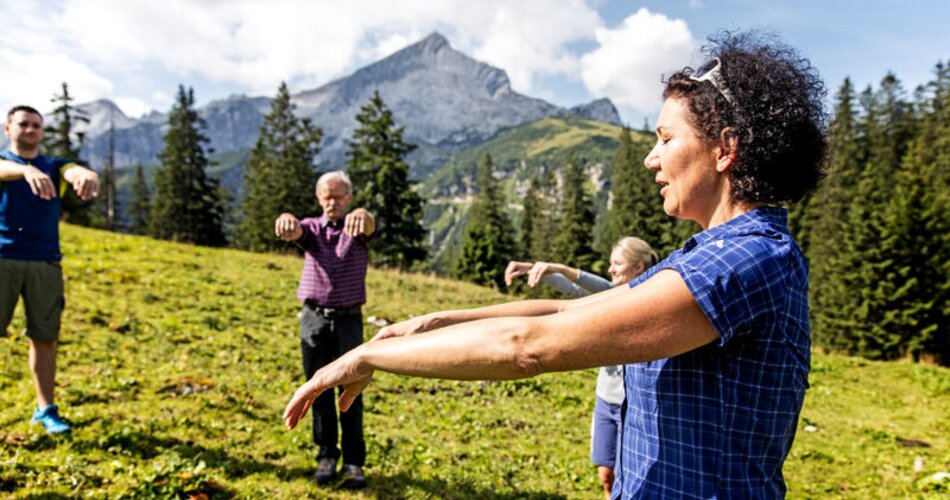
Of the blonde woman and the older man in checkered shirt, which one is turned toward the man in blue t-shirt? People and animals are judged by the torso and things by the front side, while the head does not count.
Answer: the blonde woman

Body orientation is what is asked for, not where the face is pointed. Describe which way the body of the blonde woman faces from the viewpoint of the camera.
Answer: to the viewer's left

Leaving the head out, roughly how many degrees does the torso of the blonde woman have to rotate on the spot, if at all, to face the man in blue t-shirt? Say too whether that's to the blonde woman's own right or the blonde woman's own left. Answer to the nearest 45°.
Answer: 0° — they already face them

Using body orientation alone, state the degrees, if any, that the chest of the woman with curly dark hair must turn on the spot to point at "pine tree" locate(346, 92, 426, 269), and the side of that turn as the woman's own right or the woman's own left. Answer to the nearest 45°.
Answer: approximately 90° to the woman's own right

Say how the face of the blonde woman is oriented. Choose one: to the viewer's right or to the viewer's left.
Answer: to the viewer's left

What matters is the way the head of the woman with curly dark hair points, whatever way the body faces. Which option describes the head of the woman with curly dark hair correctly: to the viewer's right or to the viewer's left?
to the viewer's left

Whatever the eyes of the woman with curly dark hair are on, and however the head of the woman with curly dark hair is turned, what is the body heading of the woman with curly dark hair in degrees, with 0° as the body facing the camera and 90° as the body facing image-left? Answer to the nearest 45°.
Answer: approximately 90°
